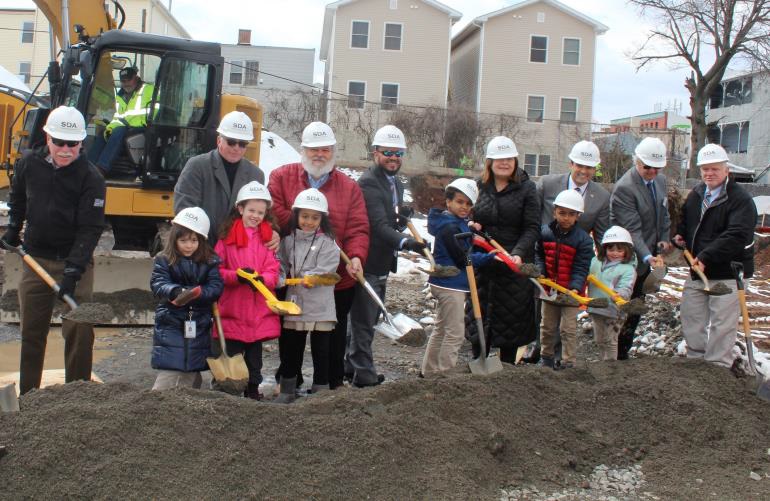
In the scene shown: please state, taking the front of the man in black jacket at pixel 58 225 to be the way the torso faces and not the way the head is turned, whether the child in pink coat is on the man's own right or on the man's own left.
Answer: on the man's own left

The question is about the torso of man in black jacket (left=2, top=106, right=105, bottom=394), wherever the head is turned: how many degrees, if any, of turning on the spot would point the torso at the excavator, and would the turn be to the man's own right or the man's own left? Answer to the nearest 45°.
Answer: approximately 180°

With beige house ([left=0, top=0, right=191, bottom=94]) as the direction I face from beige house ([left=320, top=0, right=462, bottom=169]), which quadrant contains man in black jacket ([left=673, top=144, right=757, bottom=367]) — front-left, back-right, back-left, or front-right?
back-left

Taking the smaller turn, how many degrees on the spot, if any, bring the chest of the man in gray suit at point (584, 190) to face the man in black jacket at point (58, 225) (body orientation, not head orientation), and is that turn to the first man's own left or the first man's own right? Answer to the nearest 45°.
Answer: approximately 45° to the first man's own right

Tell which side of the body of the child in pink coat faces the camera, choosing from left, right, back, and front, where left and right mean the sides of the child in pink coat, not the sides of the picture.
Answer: front

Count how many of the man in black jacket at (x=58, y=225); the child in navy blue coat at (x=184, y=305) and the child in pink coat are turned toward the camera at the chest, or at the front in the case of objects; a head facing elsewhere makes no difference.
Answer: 3

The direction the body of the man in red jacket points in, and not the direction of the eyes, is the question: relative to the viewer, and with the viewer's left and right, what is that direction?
facing the viewer

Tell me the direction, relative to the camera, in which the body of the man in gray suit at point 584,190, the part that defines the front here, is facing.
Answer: toward the camera

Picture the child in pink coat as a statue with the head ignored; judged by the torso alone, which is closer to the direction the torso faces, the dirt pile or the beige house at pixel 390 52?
the dirt pile

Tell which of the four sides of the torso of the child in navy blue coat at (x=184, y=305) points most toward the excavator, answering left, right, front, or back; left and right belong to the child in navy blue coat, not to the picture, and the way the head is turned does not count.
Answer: back
